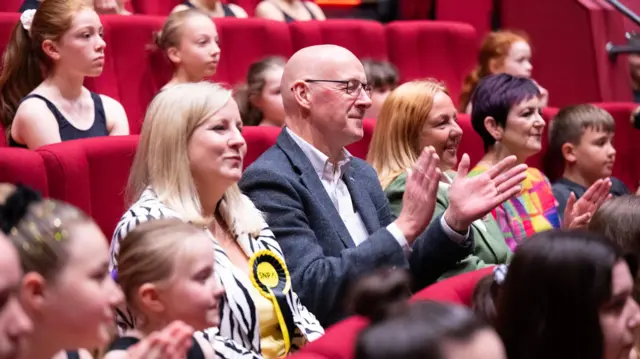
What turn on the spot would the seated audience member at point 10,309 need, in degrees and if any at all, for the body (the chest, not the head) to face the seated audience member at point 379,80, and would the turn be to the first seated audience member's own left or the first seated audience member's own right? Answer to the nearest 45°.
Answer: approximately 45° to the first seated audience member's own left

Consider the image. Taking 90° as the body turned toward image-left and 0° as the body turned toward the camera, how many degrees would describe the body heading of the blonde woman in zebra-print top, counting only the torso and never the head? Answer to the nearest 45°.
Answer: approximately 315°

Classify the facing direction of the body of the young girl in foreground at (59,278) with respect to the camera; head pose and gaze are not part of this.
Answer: to the viewer's right

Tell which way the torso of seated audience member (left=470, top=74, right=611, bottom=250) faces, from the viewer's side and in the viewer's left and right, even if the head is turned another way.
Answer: facing to the right of the viewer

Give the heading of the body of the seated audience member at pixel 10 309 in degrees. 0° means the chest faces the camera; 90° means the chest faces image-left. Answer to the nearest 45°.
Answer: approximately 270°

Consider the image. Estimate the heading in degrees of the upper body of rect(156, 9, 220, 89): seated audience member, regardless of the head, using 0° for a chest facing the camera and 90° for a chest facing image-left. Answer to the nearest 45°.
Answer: approximately 315°
